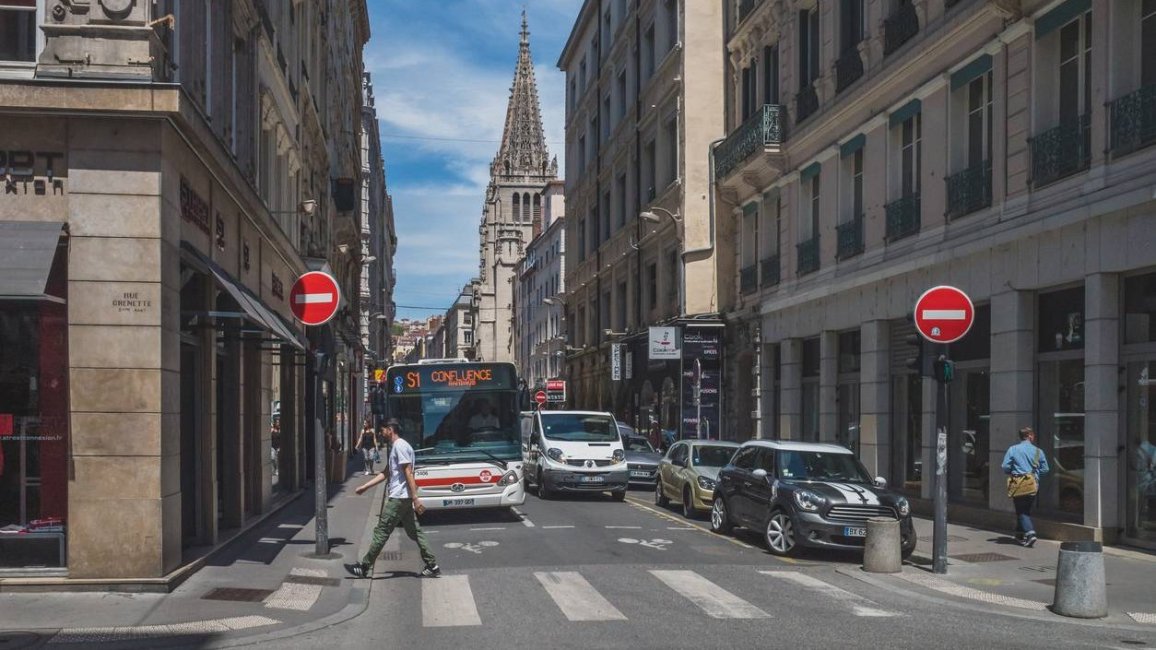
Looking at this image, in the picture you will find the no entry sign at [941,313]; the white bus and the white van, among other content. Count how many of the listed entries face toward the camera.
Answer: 3

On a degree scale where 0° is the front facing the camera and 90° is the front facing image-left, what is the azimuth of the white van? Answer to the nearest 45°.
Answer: approximately 0°

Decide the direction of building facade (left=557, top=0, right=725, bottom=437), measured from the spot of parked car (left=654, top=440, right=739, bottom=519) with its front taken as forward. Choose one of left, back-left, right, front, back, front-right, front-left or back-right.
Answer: back-left

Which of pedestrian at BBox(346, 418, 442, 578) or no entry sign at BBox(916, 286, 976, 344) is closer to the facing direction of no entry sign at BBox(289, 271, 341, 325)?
the pedestrian

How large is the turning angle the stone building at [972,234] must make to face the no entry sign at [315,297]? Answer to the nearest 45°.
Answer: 0° — it already faces it

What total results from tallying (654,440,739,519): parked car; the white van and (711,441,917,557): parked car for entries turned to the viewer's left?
0

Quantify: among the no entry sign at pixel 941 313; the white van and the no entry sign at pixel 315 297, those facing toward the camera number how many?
3

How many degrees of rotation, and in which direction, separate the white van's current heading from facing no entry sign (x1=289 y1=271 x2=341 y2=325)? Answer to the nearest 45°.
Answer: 0° — it already faces it

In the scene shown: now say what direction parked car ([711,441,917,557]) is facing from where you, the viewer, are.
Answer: facing the viewer and to the right of the viewer

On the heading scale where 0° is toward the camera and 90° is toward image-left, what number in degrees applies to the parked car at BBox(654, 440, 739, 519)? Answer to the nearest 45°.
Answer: approximately 315°

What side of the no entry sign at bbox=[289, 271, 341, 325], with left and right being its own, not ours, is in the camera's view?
front

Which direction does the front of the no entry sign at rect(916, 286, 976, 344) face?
toward the camera

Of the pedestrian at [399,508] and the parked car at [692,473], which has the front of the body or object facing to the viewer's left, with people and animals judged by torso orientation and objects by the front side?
the pedestrian

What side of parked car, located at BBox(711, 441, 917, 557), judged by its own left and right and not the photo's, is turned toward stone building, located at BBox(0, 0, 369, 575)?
right
